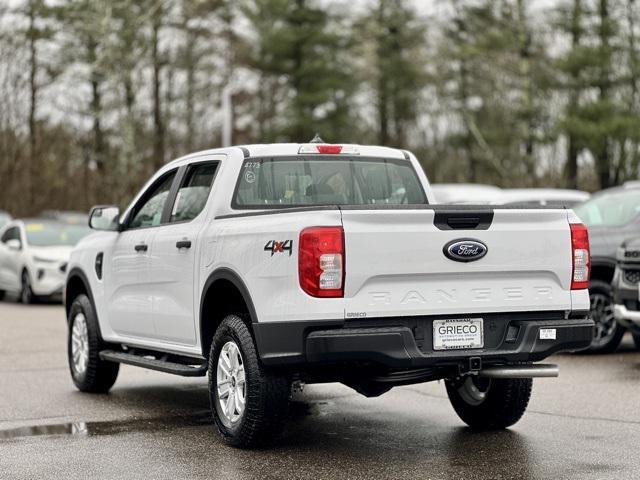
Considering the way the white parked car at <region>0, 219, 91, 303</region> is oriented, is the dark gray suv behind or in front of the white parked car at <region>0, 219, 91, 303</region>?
in front

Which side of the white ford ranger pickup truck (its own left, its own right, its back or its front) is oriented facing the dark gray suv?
right

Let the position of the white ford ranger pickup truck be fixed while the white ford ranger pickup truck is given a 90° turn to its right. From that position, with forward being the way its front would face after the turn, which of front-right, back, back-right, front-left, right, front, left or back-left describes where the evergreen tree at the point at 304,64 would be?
front-left

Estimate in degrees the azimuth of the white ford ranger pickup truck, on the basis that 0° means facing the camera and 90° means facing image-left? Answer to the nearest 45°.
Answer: approximately 135°

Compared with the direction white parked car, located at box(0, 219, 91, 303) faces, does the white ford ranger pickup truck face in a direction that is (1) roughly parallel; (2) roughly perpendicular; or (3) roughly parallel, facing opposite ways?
roughly parallel, facing opposite ways

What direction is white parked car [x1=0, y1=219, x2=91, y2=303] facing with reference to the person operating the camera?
facing the viewer and to the right of the viewer
